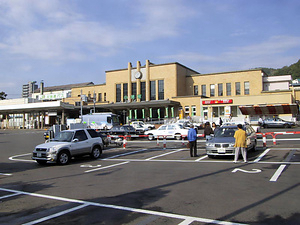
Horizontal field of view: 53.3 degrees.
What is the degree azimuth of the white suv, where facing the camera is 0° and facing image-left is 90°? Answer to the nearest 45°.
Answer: approximately 45°

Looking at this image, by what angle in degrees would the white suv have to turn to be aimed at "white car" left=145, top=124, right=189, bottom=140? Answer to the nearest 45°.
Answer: approximately 180°

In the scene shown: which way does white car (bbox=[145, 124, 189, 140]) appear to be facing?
to the viewer's left

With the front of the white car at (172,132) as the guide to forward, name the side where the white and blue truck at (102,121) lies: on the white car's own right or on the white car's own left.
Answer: on the white car's own right

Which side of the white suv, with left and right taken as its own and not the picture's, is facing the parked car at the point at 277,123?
back

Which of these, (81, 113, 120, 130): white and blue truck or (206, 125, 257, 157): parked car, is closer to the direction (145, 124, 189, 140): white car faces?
the white and blue truck

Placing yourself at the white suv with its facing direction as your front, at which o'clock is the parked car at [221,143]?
The parked car is roughly at 8 o'clock from the white suv.
